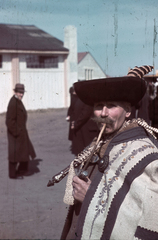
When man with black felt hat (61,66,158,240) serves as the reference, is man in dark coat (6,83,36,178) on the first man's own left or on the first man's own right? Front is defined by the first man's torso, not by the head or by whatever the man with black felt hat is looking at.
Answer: on the first man's own right

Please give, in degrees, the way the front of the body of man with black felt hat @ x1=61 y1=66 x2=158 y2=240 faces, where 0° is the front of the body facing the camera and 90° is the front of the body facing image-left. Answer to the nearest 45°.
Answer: approximately 45°

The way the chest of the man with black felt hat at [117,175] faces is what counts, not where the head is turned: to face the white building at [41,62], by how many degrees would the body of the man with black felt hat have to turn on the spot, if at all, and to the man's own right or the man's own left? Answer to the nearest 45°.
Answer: approximately 135° to the man's own right
